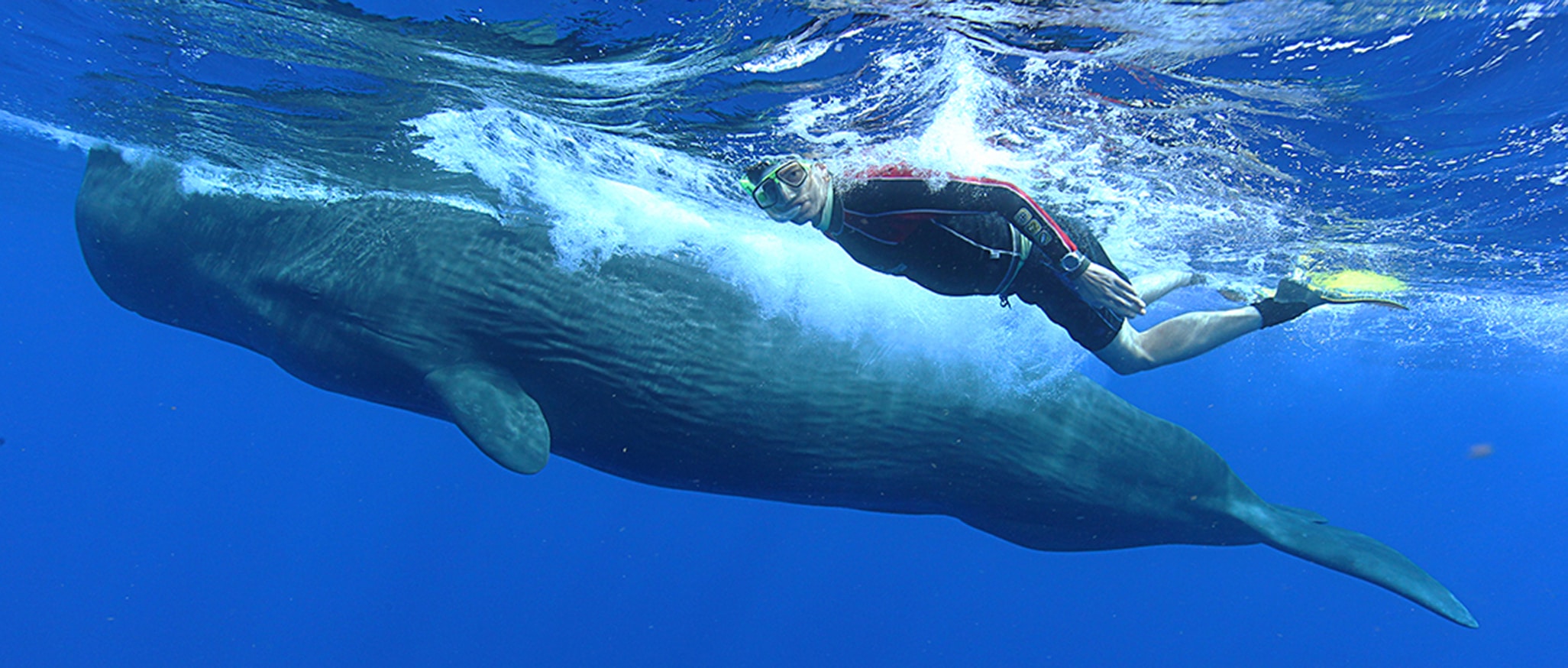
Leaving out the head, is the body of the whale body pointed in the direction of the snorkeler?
no

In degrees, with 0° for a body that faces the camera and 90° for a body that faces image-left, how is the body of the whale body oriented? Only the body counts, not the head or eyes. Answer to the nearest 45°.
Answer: approximately 90°
